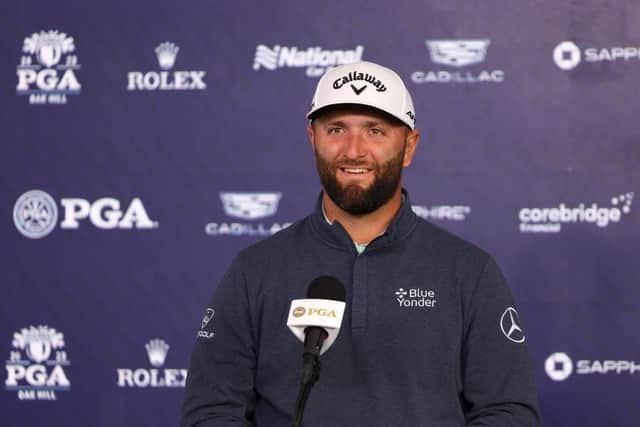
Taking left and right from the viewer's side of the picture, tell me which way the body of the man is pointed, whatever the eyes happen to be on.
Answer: facing the viewer

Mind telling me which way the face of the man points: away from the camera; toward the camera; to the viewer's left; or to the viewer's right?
toward the camera

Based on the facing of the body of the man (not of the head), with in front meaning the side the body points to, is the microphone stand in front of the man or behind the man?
in front
